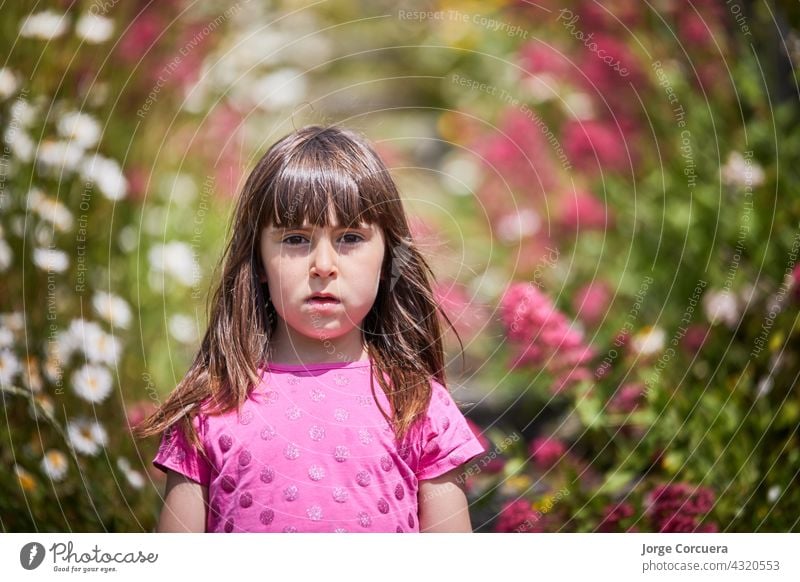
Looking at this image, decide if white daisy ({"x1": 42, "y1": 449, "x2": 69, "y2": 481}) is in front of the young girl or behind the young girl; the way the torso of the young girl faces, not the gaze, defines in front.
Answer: behind

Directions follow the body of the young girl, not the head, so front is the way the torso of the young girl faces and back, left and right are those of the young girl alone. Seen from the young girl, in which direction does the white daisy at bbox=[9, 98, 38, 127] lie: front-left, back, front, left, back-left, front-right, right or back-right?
back-right

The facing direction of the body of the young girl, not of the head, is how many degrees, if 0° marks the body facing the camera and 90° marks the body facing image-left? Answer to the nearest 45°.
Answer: approximately 0°

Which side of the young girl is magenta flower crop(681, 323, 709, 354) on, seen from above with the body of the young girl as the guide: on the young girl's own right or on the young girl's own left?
on the young girl's own left

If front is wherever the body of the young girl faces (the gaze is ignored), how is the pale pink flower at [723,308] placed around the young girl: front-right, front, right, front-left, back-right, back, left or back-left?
back-left

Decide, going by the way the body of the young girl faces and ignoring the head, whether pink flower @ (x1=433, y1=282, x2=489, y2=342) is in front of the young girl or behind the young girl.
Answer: behind

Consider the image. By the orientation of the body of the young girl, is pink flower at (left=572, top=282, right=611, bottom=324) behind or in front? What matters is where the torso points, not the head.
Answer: behind

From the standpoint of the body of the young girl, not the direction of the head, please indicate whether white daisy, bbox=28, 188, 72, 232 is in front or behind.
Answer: behind

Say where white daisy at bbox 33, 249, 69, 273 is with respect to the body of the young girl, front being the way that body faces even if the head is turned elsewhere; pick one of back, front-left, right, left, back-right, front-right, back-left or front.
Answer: back-right

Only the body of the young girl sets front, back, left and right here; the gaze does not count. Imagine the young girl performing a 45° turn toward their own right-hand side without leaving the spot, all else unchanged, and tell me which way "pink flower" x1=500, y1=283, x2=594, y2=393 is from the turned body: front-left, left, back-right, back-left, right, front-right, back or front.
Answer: back

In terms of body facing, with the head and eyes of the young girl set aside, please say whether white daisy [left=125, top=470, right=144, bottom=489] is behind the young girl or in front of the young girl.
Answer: behind

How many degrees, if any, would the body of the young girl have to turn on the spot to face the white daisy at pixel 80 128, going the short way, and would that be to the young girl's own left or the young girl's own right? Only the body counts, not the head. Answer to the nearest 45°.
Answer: approximately 135° to the young girl's own right
